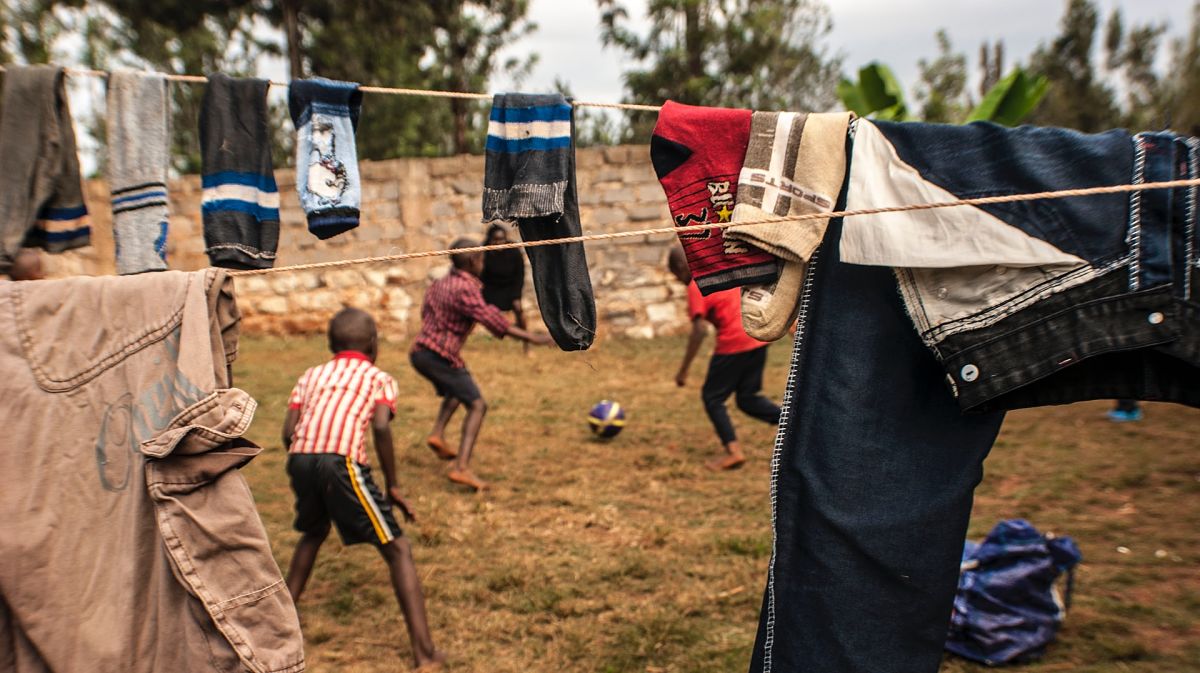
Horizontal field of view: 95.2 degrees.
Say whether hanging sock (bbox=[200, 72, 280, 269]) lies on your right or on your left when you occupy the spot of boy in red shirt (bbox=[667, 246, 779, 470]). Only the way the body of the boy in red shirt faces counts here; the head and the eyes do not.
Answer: on your left

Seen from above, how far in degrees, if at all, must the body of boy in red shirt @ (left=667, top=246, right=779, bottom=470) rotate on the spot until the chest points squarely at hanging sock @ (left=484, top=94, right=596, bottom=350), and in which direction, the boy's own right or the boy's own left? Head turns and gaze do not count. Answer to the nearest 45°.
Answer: approximately 90° to the boy's own left

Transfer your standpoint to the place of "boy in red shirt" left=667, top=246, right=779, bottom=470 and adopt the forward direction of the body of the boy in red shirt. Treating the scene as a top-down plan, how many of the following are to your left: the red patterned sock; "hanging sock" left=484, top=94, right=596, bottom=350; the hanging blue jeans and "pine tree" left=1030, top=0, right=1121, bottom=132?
3

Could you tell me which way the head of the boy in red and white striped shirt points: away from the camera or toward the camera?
away from the camera

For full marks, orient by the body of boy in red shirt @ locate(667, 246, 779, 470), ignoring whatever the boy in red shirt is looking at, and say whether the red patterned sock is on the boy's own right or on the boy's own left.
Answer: on the boy's own left

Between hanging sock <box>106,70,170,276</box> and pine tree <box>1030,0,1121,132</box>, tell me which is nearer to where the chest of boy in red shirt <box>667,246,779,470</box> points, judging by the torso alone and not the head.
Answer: the hanging sock

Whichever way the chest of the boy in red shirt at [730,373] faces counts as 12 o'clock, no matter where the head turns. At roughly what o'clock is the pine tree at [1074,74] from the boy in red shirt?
The pine tree is roughly at 4 o'clock from the boy in red shirt.

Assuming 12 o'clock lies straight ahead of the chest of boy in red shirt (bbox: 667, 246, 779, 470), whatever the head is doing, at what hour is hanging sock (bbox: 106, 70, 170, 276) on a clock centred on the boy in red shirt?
The hanging sock is roughly at 10 o'clock from the boy in red shirt.

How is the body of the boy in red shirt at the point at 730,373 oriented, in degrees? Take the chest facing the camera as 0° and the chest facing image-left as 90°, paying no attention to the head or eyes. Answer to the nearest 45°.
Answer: approximately 90°

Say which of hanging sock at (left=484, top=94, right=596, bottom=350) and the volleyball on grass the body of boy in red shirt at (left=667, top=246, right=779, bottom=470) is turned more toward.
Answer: the volleyball on grass

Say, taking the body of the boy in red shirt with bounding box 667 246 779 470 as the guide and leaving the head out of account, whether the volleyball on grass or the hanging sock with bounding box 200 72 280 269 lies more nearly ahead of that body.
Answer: the volleyball on grass

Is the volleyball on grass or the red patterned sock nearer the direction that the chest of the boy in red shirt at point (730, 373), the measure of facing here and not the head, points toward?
the volleyball on grass

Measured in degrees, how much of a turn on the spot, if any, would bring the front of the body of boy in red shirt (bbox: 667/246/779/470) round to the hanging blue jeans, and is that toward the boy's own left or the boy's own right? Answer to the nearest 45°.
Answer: approximately 90° to the boy's own left

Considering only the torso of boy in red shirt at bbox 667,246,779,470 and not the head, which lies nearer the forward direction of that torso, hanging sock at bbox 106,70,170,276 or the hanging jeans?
the hanging sock

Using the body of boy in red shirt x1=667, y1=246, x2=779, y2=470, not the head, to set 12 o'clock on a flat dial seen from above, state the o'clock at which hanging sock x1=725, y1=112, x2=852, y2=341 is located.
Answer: The hanging sock is roughly at 9 o'clock from the boy in red shirt.
